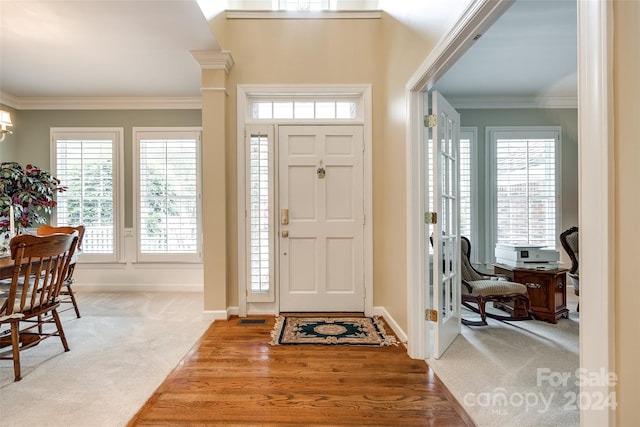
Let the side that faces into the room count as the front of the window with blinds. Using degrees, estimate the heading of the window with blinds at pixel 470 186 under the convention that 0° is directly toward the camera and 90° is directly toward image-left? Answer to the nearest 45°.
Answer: approximately 0°

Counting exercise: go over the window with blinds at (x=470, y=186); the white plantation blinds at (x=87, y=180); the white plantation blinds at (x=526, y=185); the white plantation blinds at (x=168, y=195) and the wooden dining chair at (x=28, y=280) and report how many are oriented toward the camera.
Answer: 4

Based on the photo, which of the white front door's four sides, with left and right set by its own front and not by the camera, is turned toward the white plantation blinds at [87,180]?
right

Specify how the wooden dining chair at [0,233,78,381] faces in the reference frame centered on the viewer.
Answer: facing away from the viewer and to the left of the viewer

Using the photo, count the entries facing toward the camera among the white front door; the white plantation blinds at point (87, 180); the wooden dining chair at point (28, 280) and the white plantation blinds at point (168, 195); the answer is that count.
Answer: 3

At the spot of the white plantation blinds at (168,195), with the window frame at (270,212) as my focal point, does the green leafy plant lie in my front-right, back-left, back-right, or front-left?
back-right

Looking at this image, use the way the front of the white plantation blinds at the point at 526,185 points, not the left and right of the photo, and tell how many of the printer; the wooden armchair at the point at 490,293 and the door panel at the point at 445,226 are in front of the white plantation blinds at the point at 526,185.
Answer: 3

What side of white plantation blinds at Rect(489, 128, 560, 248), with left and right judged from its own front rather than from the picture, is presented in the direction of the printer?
front

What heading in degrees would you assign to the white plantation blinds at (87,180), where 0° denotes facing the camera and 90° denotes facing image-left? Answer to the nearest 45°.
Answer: approximately 0°

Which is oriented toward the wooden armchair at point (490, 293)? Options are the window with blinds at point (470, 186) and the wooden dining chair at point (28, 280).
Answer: the window with blinds

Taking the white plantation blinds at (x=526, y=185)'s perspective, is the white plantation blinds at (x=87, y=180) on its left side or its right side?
on its right
